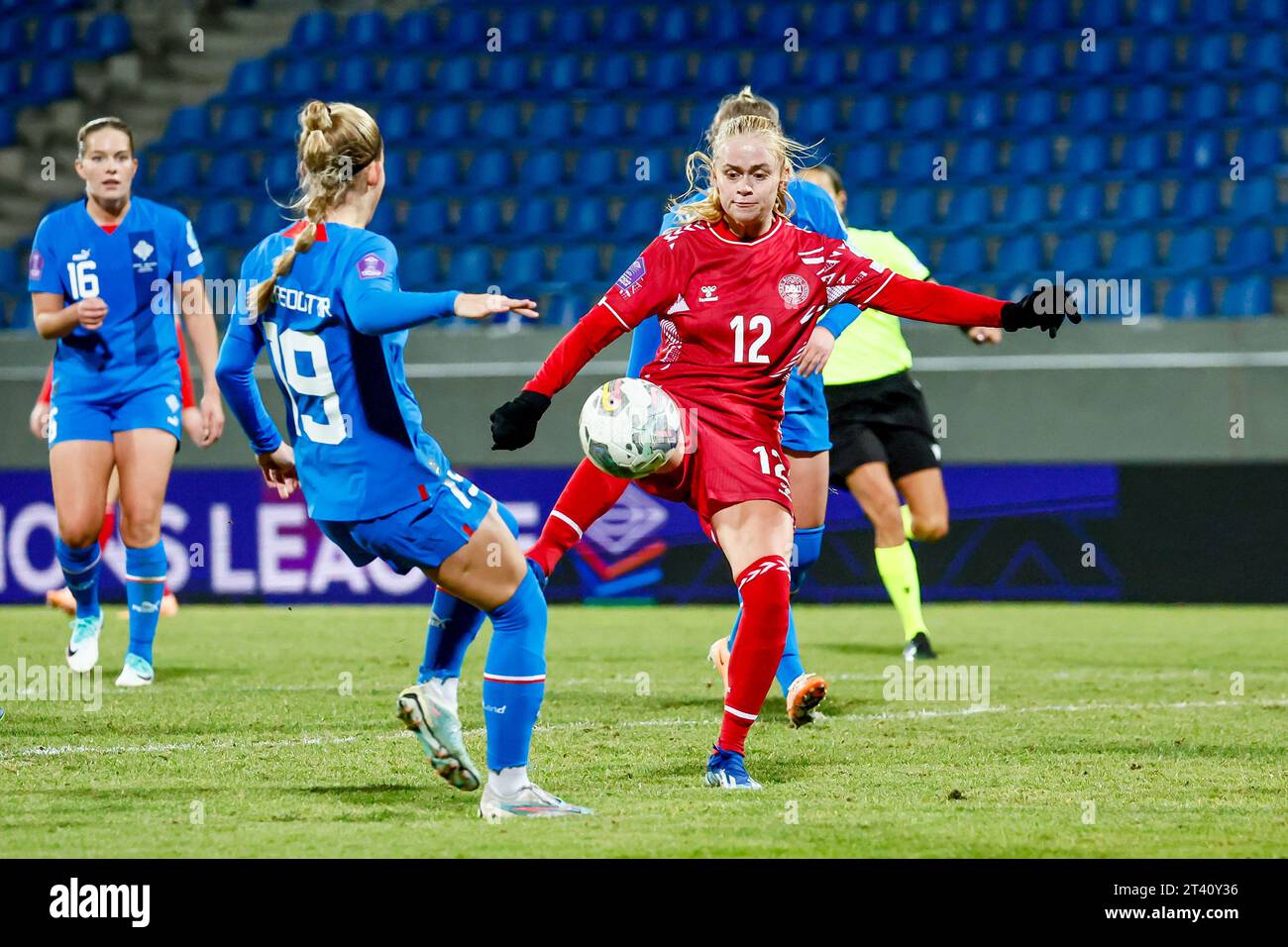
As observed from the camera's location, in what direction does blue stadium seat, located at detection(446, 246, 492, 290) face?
facing the viewer and to the left of the viewer

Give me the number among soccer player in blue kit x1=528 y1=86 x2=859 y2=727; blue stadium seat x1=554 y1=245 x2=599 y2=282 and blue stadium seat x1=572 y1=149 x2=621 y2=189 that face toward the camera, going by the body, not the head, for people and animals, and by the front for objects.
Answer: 3

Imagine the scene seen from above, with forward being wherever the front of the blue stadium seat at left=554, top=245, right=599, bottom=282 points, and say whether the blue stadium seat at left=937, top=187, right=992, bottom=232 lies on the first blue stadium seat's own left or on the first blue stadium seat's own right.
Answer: on the first blue stadium seat's own left

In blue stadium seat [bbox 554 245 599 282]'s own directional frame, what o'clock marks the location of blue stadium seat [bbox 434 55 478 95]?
blue stadium seat [bbox 434 55 478 95] is roughly at 5 o'clock from blue stadium seat [bbox 554 245 599 282].

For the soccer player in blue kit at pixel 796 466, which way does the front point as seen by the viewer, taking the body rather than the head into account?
toward the camera

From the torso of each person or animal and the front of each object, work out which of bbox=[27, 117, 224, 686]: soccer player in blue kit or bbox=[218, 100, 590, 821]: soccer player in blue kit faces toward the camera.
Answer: bbox=[27, 117, 224, 686]: soccer player in blue kit

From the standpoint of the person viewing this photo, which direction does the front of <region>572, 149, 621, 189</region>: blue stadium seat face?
facing the viewer

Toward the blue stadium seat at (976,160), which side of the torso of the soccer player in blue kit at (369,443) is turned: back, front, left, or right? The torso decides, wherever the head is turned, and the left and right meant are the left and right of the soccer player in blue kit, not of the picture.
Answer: front

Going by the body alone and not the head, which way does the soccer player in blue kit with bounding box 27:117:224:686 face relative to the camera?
toward the camera

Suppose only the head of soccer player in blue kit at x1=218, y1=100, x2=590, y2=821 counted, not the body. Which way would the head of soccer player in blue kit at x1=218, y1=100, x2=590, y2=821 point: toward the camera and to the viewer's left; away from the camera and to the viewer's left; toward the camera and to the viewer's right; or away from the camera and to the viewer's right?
away from the camera and to the viewer's right

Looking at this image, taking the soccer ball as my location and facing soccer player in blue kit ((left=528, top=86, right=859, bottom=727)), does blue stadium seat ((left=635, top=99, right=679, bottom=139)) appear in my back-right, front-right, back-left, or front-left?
front-left

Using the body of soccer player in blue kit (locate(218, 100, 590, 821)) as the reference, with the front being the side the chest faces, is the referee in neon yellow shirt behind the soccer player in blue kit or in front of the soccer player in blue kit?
in front
